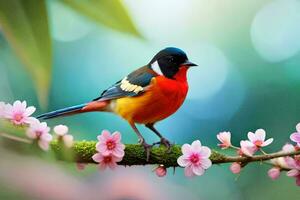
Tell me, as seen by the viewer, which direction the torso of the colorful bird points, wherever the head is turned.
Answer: to the viewer's right
